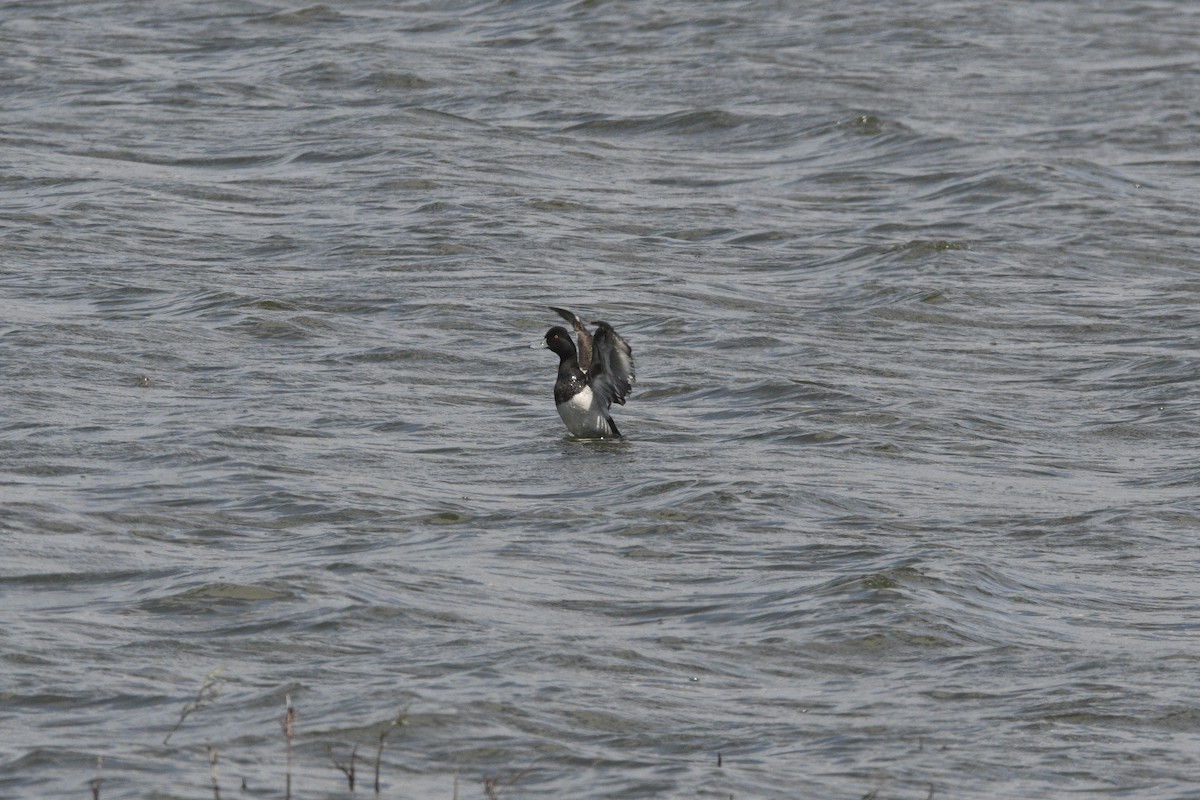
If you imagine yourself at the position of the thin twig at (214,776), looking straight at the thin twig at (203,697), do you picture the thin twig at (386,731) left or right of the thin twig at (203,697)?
right

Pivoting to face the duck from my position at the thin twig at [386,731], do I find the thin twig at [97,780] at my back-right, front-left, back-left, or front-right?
back-left

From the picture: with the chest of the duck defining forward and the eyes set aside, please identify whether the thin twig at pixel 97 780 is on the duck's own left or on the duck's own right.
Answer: on the duck's own left

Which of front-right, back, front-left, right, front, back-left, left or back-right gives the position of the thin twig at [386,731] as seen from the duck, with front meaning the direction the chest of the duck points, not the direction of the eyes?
left

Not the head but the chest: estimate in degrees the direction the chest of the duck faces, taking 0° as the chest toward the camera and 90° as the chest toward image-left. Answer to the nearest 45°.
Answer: approximately 90°

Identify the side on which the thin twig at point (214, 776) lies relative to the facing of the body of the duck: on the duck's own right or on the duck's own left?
on the duck's own left

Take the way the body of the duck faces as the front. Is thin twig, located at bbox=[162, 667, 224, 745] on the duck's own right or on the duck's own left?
on the duck's own left
